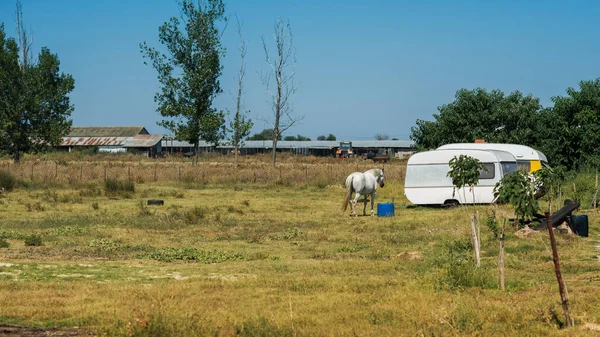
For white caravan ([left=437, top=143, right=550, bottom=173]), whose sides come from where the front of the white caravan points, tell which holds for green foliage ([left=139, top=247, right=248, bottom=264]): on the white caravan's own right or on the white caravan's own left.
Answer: on the white caravan's own right

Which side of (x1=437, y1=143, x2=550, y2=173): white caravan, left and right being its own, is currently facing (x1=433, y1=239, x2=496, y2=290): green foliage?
right

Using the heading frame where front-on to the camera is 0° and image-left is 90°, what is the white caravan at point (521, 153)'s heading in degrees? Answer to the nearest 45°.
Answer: approximately 270°

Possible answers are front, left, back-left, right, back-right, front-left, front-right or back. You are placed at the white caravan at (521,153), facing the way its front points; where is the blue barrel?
back-right

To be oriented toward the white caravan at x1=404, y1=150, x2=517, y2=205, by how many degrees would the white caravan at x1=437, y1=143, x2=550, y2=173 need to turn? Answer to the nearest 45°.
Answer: approximately 135° to its right

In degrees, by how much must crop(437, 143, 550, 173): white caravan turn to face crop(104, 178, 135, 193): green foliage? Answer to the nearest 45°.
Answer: approximately 180°

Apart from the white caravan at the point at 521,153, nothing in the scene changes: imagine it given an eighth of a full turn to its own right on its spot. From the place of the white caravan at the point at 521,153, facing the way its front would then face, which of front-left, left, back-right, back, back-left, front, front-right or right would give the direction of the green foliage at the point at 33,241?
right

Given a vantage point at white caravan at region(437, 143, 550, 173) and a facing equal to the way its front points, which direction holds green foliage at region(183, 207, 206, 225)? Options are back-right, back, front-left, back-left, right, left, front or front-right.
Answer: back-right
